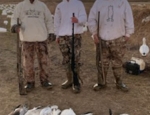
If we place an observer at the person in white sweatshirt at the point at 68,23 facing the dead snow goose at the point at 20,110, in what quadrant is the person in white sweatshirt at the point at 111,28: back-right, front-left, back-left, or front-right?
back-left

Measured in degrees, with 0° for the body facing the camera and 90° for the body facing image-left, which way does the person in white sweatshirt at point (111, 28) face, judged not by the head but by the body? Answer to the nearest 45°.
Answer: approximately 0°

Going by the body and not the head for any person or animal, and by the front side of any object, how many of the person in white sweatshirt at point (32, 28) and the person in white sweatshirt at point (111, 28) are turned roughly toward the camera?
2

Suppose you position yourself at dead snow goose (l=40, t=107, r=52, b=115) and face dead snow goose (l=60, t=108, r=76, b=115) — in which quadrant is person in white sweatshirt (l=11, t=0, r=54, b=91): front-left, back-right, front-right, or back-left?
back-left

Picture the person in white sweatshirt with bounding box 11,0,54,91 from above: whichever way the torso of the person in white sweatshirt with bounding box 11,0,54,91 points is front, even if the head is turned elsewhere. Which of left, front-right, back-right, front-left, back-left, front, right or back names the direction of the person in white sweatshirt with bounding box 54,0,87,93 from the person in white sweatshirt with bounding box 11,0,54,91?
left
